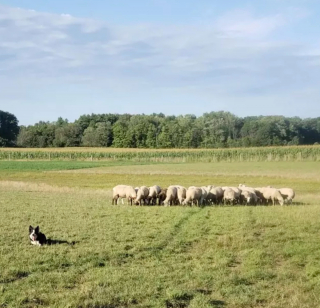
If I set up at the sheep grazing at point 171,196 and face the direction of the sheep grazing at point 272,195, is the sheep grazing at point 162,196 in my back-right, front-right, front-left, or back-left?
back-left

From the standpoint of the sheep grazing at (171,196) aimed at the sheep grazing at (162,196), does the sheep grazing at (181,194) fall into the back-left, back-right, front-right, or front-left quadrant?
back-right

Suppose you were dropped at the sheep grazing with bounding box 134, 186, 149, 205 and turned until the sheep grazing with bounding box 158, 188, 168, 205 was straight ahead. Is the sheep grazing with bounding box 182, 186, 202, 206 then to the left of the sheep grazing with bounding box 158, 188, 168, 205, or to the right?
right

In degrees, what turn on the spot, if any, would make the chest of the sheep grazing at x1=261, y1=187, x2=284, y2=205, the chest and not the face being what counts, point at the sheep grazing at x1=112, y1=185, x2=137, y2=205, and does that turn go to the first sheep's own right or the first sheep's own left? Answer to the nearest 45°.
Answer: approximately 135° to the first sheep's own right
